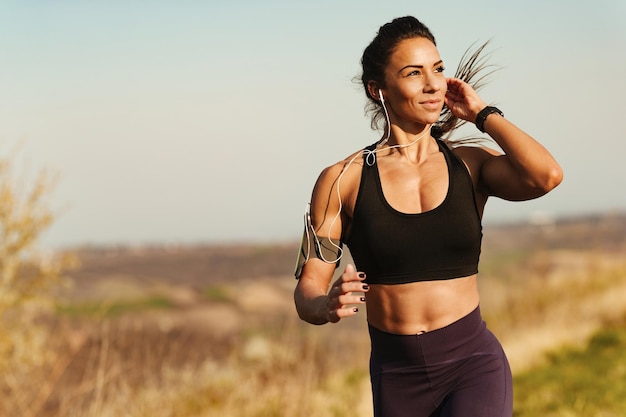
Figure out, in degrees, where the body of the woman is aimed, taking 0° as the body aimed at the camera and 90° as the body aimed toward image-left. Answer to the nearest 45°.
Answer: approximately 0°

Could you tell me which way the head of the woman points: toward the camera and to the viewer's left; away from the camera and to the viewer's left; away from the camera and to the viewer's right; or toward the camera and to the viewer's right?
toward the camera and to the viewer's right
